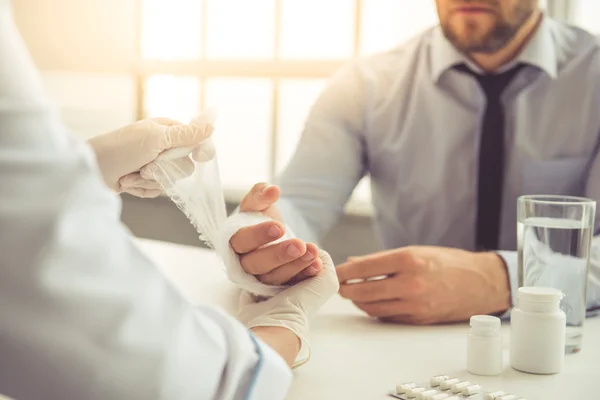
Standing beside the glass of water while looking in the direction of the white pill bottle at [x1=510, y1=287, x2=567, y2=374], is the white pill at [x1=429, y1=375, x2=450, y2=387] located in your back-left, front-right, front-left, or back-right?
front-right

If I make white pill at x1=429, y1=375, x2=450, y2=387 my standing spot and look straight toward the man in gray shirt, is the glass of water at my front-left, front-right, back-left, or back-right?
front-right

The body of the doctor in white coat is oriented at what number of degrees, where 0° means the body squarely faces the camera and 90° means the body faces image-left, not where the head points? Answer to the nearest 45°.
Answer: approximately 225°

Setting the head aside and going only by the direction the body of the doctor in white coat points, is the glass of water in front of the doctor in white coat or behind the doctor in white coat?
in front

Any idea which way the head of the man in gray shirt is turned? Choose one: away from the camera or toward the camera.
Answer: toward the camera

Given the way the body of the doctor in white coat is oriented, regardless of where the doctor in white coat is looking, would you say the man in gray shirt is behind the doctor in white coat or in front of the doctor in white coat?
in front

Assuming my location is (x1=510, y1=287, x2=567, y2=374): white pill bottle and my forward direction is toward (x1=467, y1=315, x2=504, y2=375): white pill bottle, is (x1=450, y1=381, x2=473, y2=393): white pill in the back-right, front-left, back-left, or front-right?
front-left
